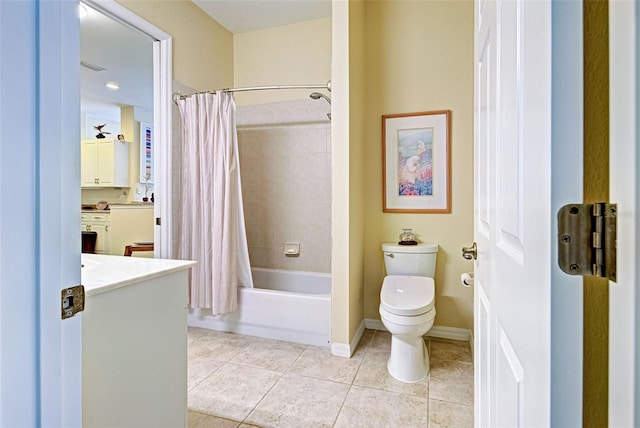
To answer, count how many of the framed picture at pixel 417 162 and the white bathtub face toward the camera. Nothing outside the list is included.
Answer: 2

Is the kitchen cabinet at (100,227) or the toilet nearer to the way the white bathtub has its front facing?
the toilet

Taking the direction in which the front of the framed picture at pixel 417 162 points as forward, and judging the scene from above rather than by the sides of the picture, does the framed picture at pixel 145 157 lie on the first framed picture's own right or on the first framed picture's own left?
on the first framed picture's own right

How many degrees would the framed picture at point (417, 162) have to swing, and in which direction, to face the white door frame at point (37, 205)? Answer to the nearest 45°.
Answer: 0° — it already faces it

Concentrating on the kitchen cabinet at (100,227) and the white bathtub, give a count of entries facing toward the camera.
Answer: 2

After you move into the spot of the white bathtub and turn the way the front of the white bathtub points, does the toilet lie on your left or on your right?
on your left
